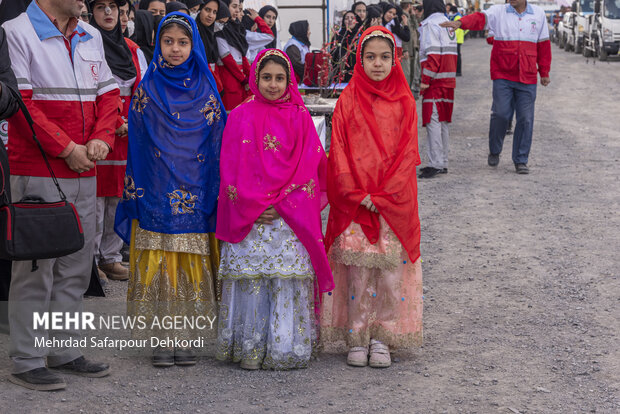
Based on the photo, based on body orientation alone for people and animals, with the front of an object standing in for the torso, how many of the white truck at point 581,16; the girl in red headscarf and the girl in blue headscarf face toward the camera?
3

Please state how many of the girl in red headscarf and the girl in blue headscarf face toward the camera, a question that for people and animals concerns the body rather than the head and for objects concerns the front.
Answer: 2

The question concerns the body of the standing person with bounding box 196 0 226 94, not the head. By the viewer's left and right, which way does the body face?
facing the viewer and to the right of the viewer

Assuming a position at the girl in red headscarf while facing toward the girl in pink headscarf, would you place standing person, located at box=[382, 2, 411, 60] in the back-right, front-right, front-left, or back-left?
back-right

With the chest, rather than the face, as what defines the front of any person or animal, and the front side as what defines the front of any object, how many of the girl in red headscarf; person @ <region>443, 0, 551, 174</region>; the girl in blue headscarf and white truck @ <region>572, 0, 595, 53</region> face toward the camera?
4

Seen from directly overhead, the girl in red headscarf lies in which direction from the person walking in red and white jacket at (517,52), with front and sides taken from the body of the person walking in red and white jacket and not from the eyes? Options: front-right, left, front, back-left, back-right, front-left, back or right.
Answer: front

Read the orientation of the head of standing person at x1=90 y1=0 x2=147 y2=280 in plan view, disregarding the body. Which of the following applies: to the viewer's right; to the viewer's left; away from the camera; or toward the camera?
toward the camera

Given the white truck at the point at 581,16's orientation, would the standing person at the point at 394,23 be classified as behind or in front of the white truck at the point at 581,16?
in front

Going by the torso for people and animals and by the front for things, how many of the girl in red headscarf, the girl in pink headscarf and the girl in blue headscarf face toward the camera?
3

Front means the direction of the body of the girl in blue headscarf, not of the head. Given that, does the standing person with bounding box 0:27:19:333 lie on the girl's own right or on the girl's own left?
on the girl's own right

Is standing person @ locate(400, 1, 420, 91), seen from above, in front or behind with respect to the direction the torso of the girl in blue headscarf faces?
behind

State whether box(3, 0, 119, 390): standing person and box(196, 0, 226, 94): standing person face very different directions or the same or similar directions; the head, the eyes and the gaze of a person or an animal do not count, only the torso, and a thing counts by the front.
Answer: same or similar directions

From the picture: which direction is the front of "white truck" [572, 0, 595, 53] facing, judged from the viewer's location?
facing the viewer

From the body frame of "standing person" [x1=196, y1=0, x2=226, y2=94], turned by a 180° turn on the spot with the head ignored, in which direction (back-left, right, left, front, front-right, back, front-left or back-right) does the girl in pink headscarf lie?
back-left

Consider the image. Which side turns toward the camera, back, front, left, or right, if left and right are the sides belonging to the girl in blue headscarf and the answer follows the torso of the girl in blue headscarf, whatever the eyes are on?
front

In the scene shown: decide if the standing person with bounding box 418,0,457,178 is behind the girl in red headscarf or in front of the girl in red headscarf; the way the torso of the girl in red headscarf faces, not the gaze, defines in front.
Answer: behind
